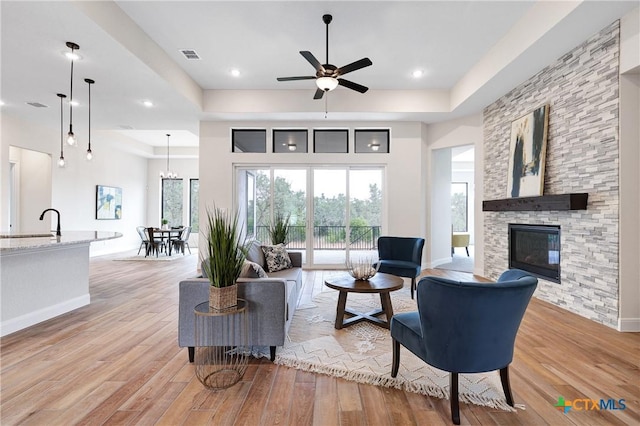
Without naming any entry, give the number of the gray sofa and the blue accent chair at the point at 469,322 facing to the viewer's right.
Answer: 1

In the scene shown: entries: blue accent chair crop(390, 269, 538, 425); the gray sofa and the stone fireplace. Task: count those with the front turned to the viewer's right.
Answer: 1

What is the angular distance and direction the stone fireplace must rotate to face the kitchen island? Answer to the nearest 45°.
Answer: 0° — it already faces it

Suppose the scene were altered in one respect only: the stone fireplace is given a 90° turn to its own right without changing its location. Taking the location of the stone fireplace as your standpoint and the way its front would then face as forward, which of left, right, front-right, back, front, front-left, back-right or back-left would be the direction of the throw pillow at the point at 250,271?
left

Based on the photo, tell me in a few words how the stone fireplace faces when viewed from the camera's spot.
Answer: facing the viewer and to the left of the viewer

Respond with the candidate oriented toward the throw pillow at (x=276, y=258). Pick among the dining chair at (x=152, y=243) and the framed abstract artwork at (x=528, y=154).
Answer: the framed abstract artwork

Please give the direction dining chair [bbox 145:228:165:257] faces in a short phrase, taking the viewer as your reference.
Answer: facing away from the viewer and to the right of the viewer

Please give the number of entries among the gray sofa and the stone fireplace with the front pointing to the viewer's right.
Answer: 1

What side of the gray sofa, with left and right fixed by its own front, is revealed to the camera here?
right

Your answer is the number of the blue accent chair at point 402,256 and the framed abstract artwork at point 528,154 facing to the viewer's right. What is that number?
0
